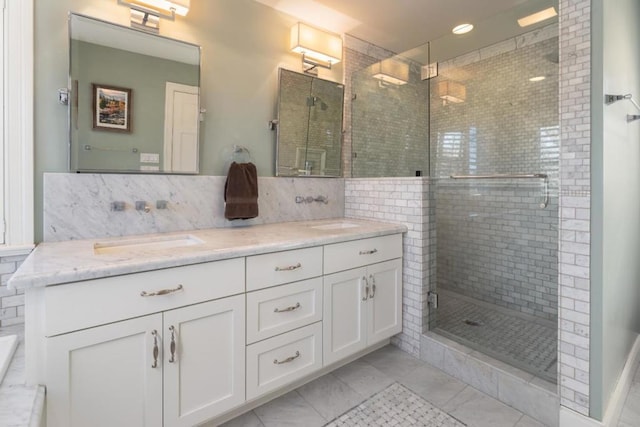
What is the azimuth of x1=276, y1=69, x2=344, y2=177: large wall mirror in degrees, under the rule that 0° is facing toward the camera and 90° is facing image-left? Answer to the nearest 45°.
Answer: approximately 315°

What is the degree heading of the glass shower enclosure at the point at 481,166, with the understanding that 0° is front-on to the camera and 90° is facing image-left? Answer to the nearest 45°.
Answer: approximately 45°

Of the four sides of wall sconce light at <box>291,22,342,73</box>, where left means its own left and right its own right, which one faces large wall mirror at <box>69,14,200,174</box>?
right

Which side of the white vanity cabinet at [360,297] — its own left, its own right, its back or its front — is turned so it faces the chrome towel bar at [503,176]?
left

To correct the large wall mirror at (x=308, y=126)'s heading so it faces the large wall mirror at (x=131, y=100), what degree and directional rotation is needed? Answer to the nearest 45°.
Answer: approximately 90° to its right

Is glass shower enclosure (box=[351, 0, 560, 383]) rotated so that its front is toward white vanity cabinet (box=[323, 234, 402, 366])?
yes
